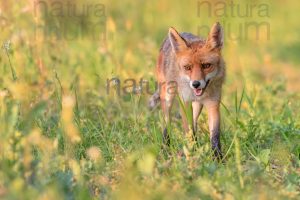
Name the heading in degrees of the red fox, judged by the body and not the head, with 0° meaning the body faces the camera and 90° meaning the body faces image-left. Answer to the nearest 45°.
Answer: approximately 315°
